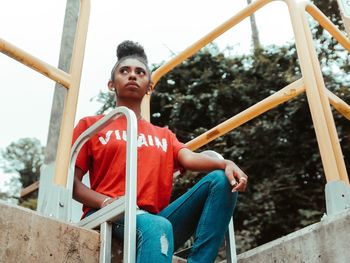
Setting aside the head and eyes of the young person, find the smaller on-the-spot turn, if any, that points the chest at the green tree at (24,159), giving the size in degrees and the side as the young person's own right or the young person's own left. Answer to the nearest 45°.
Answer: approximately 180°

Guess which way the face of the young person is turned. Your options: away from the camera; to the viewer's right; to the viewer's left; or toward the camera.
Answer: toward the camera

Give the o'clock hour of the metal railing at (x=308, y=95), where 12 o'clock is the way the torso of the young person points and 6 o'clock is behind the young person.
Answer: The metal railing is roughly at 9 o'clock from the young person.

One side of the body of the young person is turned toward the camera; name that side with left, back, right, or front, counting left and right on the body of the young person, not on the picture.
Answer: front
